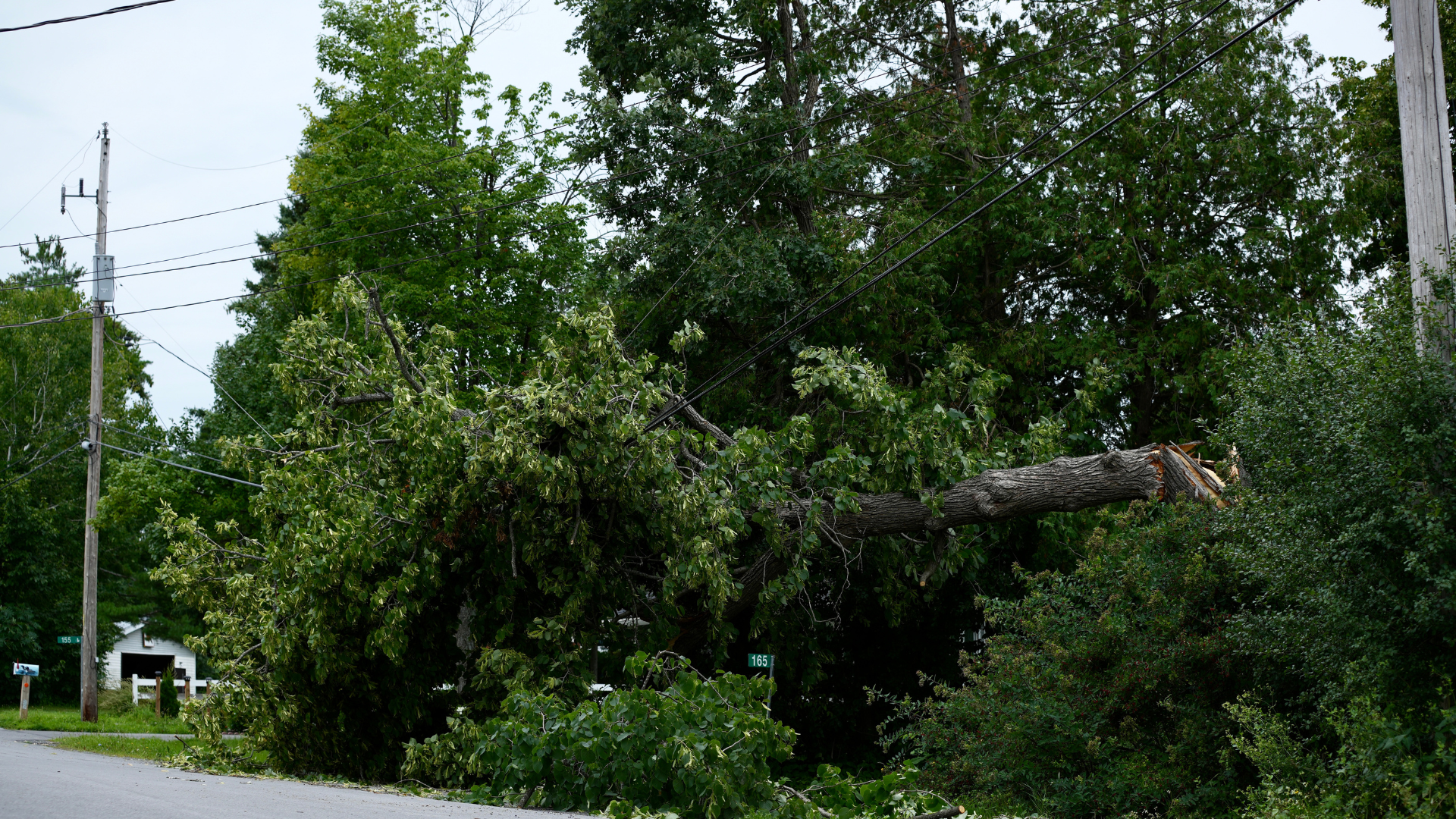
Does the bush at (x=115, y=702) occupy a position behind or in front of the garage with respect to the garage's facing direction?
in front

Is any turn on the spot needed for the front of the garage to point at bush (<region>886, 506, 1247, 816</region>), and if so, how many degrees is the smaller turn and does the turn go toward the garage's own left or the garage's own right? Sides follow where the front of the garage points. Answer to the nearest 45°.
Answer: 0° — it already faces it

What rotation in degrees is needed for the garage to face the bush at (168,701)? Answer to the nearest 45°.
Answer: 0° — it already faces it

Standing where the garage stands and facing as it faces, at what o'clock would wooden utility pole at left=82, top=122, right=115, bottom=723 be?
The wooden utility pole is roughly at 12 o'clock from the garage.

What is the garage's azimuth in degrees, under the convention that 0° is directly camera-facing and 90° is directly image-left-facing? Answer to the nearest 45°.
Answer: approximately 0°

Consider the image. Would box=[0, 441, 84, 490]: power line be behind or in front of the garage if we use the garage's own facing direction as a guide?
in front

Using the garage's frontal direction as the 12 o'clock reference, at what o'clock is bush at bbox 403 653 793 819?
The bush is roughly at 12 o'clock from the garage.
